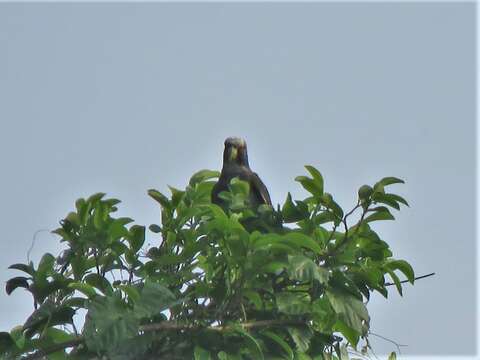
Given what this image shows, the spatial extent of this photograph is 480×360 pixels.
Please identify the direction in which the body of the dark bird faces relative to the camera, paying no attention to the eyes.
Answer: toward the camera
